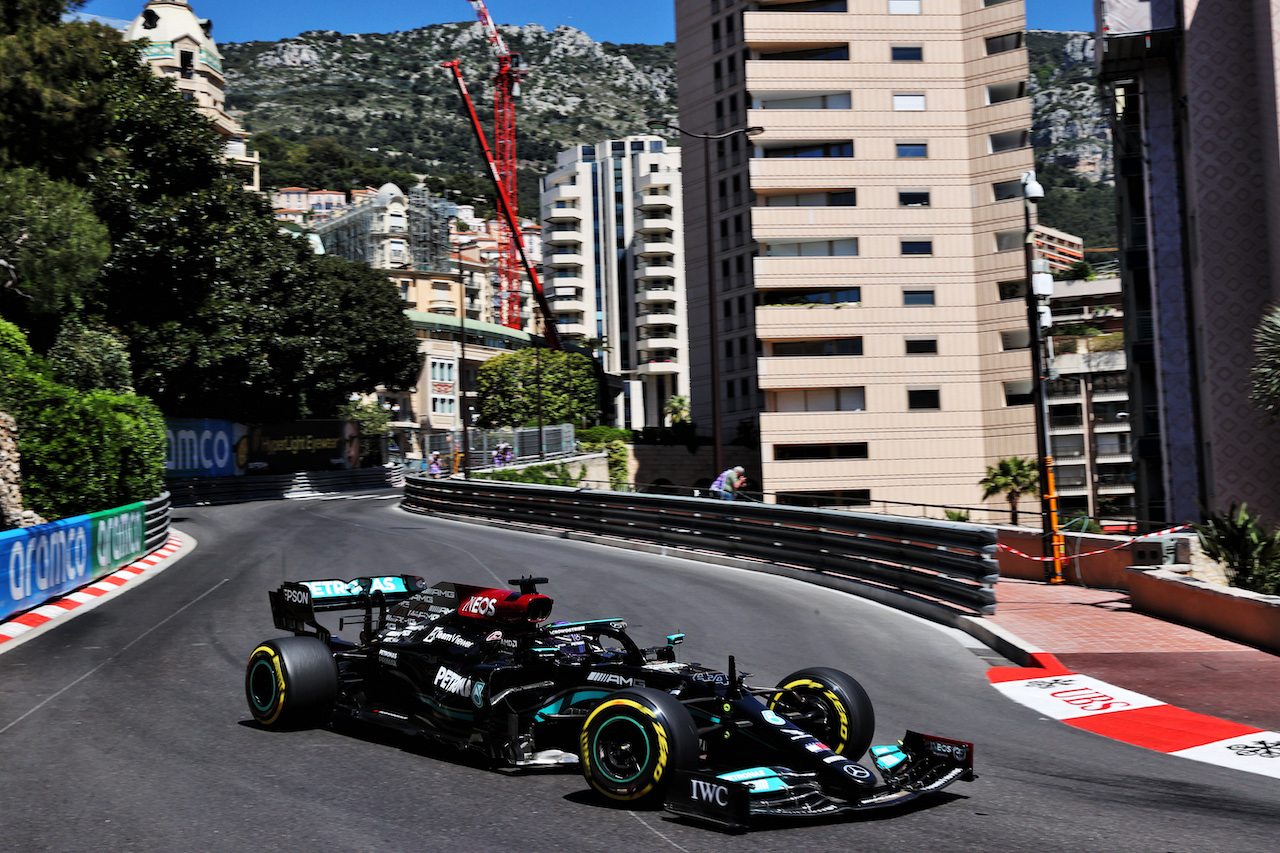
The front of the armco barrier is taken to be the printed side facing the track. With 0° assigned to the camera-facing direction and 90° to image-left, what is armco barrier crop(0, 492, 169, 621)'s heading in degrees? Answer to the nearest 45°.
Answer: approximately 315°

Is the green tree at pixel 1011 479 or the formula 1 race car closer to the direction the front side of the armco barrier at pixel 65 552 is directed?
the formula 1 race car

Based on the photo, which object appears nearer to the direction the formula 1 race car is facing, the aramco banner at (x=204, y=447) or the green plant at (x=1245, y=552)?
the green plant

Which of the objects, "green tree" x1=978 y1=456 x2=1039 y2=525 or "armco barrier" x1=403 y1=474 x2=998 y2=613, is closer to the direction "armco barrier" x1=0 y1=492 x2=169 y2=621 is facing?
the armco barrier

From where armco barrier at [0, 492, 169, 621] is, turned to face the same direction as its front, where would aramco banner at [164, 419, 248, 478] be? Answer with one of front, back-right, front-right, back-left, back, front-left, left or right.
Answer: back-left

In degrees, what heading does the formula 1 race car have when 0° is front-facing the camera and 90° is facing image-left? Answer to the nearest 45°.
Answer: approximately 315°

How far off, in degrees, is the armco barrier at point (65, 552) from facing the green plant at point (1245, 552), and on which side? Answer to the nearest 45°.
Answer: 0° — it already faces it

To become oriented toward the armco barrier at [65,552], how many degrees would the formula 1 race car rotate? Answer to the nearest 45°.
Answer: approximately 180°
